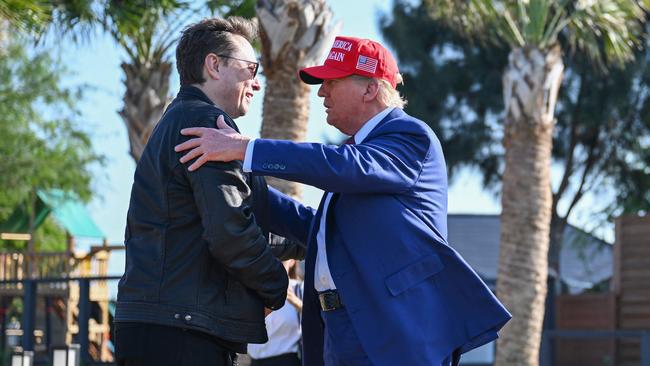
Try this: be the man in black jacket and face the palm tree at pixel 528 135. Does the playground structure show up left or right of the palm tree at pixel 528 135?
left

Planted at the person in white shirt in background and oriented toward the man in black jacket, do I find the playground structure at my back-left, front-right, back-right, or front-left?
back-right

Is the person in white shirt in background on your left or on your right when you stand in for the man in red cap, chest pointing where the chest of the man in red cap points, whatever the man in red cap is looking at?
on your right

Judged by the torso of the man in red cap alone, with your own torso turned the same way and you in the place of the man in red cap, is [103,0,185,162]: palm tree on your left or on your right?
on your right

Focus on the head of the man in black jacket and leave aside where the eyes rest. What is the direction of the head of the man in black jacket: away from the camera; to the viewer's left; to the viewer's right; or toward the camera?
to the viewer's right

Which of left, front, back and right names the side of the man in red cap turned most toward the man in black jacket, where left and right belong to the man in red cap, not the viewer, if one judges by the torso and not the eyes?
front

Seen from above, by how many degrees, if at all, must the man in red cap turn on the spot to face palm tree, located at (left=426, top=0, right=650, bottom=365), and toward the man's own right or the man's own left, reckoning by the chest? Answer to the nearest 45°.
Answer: approximately 90° to the man's own right

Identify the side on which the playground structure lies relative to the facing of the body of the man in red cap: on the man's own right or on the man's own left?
on the man's own right

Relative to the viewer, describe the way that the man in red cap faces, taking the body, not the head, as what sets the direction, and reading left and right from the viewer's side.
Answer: facing to the left of the viewer
